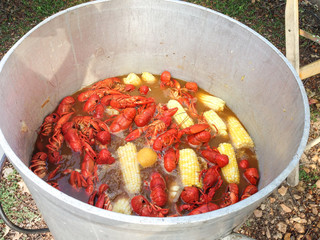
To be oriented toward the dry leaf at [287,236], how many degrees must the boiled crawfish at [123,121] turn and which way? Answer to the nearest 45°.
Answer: approximately 90° to its left

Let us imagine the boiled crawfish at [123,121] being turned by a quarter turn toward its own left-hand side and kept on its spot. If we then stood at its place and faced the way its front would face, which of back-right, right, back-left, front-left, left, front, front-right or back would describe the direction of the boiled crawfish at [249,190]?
front

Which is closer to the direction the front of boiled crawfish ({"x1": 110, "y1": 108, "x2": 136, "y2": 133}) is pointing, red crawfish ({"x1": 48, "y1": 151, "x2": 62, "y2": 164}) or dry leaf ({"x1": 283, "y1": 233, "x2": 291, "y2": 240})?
the red crawfish

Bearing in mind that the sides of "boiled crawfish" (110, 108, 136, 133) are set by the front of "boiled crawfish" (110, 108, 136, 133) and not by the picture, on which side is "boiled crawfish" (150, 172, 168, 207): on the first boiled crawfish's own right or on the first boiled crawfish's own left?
on the first boiled crawfish's own left

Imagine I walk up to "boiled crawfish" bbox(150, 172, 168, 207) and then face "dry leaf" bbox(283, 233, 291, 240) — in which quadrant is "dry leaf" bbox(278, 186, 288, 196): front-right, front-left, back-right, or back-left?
front-left

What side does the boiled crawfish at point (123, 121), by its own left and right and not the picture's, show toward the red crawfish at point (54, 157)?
front

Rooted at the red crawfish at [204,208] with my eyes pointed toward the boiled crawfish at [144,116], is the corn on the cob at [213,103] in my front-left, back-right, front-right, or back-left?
front-right
